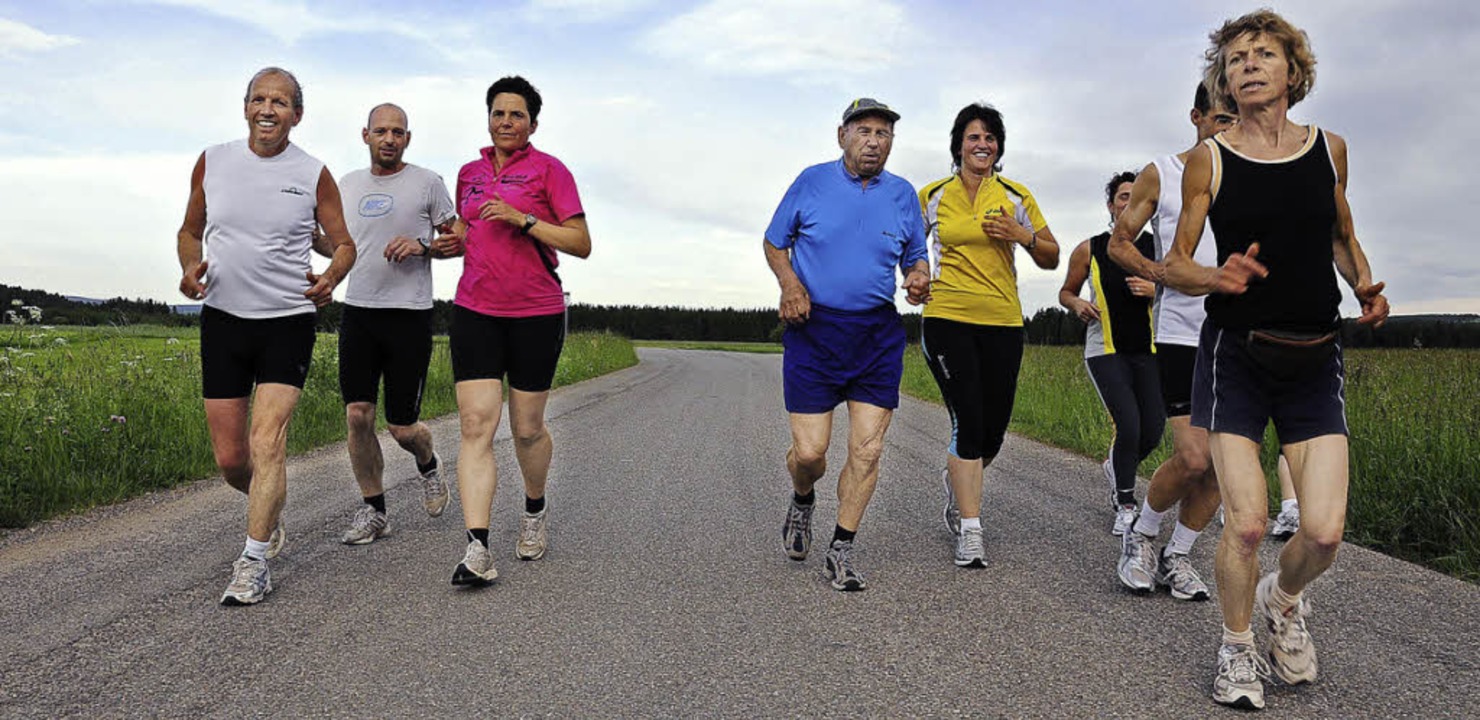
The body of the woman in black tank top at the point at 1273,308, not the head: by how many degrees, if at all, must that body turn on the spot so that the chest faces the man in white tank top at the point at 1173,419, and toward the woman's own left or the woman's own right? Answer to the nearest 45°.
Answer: approximately 180°

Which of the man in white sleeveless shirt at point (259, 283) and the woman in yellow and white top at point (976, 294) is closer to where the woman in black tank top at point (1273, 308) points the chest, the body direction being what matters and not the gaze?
the man in white sleeveless shirt

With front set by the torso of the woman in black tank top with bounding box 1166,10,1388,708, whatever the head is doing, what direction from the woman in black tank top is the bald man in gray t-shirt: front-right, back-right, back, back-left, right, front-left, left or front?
right

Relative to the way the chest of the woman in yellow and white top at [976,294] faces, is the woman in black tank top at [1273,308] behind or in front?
in front

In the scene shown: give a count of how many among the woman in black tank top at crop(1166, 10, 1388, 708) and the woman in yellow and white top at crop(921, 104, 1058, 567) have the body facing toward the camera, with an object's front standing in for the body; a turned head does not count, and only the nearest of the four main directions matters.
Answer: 2

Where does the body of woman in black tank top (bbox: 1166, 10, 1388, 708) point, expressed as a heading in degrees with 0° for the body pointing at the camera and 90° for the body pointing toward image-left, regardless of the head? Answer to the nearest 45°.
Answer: approximately 0°

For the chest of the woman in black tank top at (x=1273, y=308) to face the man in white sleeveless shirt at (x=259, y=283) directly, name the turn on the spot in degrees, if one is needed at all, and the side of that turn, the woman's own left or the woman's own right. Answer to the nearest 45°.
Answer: approximately 90° to the woman's own right

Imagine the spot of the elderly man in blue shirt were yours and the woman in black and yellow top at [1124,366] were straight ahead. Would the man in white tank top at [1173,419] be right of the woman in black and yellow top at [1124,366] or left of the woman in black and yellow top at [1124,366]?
right
